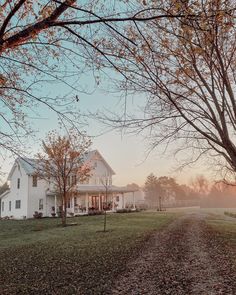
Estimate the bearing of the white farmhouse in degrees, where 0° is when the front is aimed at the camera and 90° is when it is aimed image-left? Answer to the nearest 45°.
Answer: approximately 315°

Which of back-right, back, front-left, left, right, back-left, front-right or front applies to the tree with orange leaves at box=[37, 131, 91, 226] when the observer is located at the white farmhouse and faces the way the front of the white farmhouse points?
front-right
